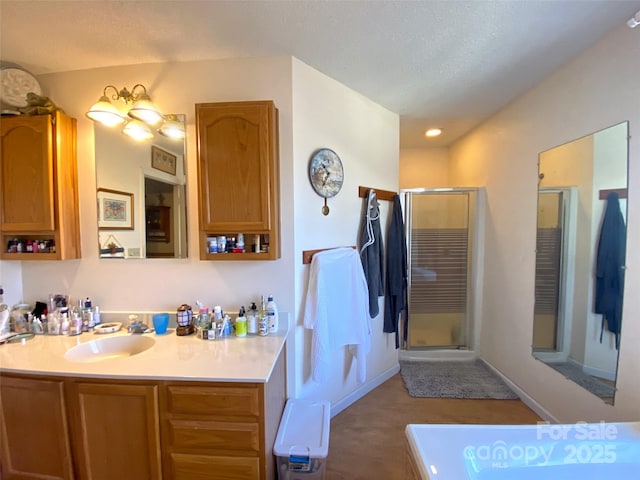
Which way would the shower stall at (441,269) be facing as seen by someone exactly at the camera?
facing the viewer

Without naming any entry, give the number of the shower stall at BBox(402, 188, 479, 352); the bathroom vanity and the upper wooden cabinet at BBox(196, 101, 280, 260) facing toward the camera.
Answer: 3

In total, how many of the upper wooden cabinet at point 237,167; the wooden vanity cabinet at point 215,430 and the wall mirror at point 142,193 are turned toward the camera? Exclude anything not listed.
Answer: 3

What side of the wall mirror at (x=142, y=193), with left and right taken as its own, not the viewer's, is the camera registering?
front

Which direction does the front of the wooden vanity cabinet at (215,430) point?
toward the camera

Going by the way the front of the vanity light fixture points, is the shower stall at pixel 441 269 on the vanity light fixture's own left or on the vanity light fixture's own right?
on the vanity light fixture's own left

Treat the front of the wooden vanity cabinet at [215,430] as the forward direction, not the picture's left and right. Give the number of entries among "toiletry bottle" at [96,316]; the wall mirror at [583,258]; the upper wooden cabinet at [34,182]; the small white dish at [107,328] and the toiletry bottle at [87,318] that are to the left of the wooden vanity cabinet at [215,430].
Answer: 1

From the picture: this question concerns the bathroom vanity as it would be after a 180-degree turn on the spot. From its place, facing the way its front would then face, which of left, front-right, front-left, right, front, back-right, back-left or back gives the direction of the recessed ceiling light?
right

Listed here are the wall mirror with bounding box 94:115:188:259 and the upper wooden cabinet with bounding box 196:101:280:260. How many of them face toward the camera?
2

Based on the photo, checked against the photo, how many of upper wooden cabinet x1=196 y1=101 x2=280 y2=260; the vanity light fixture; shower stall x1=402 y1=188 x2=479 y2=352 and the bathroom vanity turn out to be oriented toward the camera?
4

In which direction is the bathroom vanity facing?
toward the camera

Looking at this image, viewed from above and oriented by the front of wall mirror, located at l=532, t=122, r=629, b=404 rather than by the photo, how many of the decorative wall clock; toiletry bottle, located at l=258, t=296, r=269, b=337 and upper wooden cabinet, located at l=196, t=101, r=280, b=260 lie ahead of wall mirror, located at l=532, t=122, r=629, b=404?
3

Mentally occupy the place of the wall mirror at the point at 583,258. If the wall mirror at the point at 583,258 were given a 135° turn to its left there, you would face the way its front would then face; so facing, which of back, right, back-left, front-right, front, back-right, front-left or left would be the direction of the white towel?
back-right

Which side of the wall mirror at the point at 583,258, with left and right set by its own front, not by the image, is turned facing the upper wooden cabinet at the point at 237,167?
front

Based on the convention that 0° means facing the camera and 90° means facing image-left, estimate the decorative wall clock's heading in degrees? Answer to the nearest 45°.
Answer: approximately 315°

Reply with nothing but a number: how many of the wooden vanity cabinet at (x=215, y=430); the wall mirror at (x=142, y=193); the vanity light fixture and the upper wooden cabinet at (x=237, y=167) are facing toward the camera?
4
